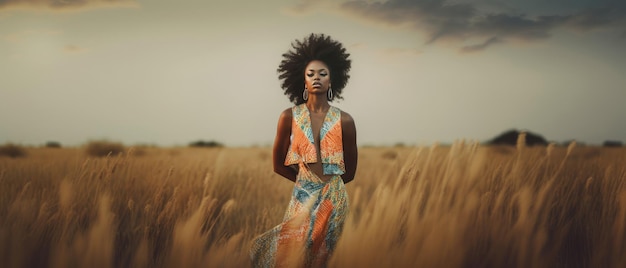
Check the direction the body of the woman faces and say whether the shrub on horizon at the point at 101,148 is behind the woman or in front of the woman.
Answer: behind

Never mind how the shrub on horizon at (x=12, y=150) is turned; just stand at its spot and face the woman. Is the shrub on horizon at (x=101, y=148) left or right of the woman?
left

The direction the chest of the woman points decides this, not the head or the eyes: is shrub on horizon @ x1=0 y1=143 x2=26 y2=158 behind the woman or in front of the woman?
behind

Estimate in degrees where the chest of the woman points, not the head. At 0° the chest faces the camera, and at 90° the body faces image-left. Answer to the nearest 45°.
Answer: approximately 0°
